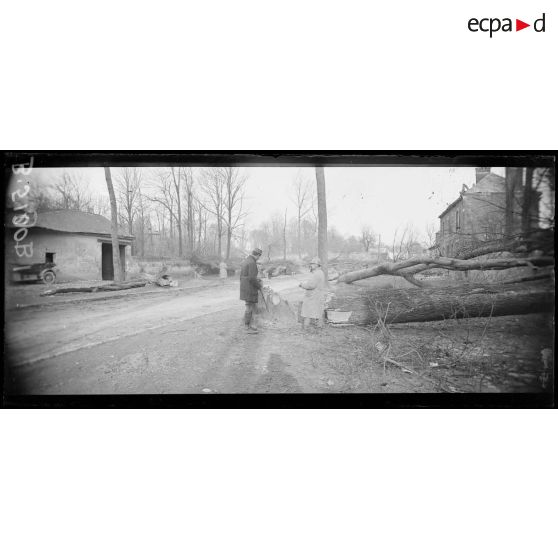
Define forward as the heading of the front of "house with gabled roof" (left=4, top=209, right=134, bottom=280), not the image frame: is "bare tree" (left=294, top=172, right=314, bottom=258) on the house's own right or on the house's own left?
on the house's own left

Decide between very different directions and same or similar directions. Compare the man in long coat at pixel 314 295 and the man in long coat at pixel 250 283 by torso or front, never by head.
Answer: very different directions

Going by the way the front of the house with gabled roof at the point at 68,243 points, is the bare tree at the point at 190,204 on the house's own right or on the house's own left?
on the house's own left

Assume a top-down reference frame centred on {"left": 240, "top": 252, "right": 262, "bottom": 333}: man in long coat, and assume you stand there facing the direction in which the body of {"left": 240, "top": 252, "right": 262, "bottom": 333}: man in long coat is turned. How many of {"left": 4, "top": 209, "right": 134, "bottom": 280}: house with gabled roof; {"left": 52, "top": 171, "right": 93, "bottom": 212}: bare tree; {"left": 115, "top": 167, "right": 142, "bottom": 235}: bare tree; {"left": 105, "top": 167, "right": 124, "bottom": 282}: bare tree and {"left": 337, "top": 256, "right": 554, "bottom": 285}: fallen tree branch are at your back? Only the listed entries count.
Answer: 4

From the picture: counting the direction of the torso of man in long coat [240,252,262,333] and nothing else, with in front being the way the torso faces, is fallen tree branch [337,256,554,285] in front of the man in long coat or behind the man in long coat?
in front

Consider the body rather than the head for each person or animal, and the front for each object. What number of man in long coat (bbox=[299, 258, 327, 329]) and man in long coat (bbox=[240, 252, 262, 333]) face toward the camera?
0

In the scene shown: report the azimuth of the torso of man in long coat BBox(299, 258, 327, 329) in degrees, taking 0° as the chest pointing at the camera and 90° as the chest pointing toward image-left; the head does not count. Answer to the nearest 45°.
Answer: approximately 90°

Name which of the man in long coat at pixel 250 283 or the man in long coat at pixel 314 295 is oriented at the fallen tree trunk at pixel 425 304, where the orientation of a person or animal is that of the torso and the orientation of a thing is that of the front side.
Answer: the man in long coat at pixel 250 283

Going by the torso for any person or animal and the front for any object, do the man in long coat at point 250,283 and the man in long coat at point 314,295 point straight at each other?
yes

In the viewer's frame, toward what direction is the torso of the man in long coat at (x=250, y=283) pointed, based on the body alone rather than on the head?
to the viewer's right
